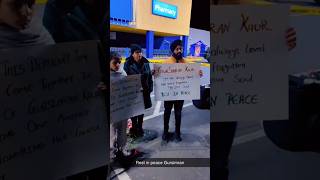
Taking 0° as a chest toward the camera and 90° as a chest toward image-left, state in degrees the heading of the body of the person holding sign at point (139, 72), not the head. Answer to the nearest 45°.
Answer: approximately 315°

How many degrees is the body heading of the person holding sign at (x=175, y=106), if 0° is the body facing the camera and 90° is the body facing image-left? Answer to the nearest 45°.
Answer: approximately 0°

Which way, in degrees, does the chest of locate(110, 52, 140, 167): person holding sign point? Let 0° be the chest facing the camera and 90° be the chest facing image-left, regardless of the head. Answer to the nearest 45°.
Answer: approximately 315°
